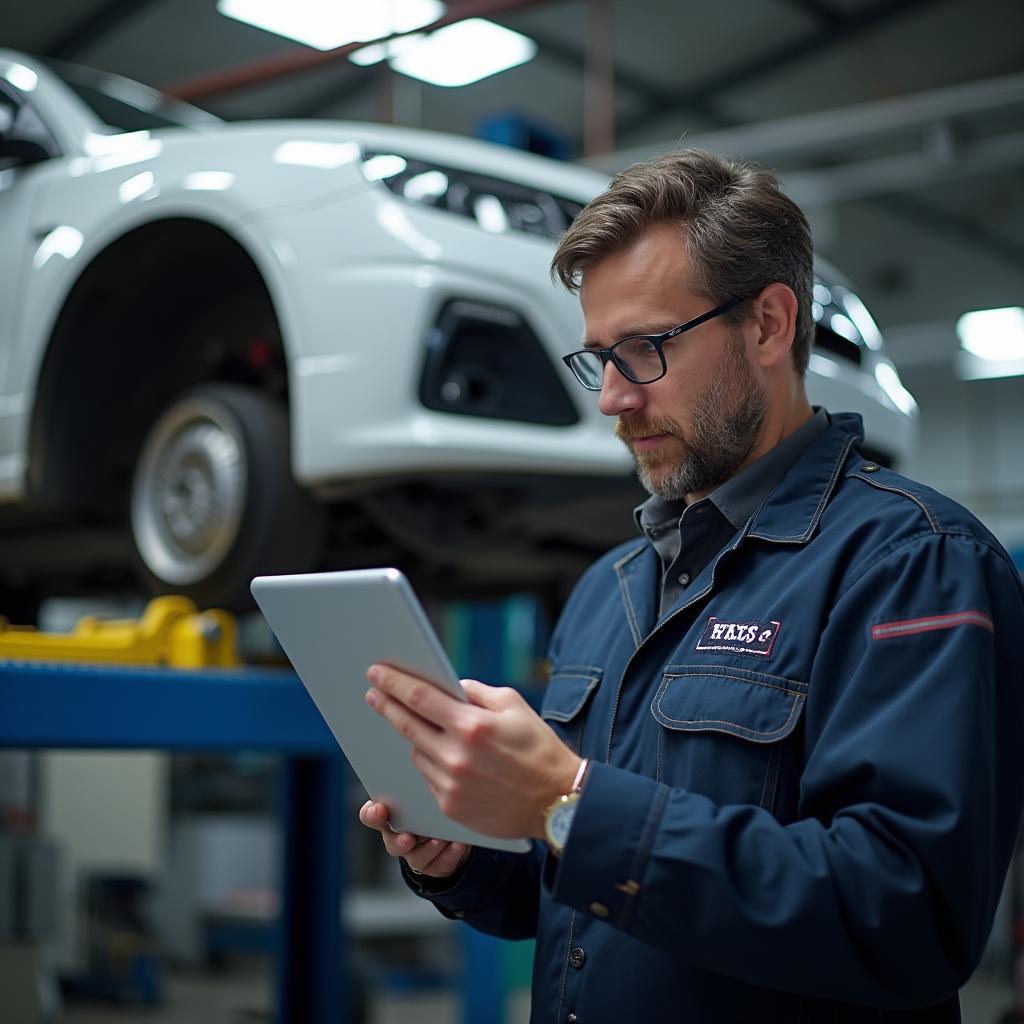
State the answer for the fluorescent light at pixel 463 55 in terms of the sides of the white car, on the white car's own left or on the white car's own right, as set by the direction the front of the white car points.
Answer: on the white car's own left

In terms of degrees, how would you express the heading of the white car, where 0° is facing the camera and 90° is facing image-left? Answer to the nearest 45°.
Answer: approximately 315°

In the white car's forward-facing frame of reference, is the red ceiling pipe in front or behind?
behind

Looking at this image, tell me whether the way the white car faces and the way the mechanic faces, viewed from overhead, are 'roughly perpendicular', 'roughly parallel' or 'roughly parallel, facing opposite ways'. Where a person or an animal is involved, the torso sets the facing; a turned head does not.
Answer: roughly perpendicular

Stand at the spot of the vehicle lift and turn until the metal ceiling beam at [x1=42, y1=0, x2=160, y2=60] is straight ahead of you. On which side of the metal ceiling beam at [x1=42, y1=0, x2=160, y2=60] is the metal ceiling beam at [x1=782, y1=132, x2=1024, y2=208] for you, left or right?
right

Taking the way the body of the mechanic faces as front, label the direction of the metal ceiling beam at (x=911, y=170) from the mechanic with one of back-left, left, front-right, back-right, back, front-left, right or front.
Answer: back-right

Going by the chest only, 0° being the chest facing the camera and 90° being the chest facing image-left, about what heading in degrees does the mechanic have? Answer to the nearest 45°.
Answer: approximately 45°

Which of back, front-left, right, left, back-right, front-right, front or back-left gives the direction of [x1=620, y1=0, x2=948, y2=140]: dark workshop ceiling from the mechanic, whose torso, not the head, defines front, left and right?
back-right

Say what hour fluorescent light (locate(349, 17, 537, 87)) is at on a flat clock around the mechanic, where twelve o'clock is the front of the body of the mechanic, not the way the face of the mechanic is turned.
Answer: The fluorescent light is roughly at 4 o'clock from the mechanic.

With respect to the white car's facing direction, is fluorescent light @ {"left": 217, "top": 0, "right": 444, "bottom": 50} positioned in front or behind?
behind

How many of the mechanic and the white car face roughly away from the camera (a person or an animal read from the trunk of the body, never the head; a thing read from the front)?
0
